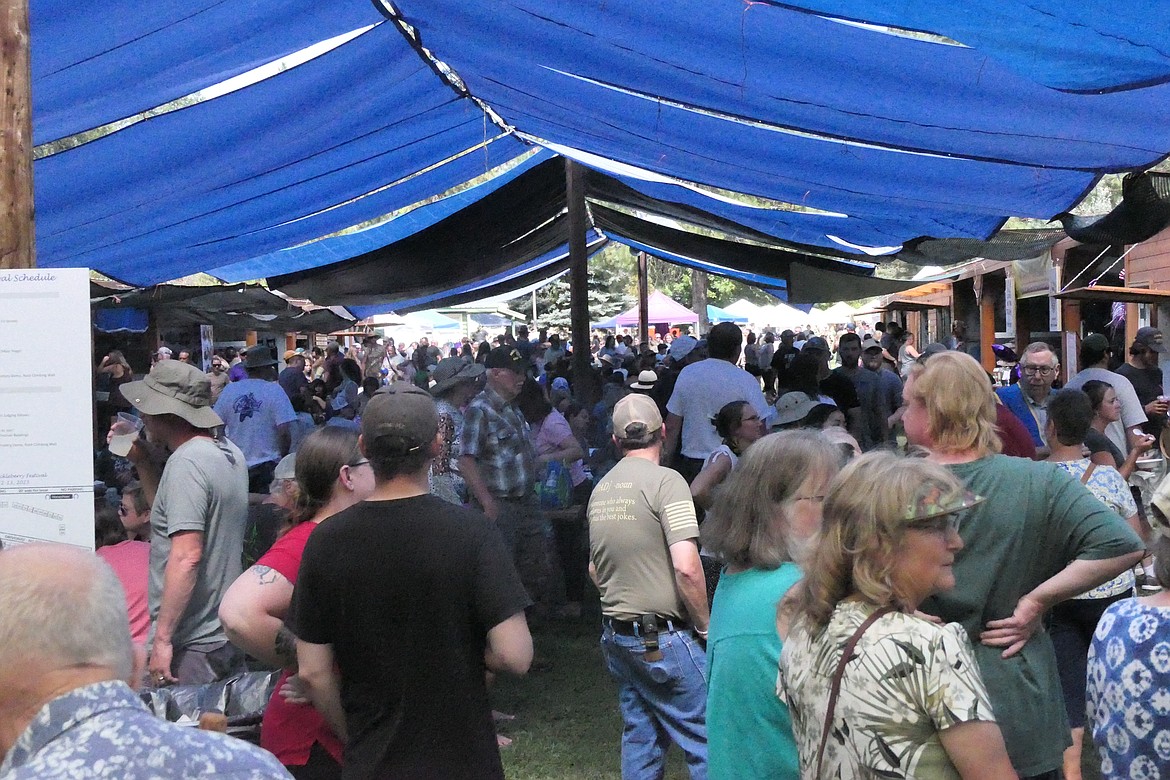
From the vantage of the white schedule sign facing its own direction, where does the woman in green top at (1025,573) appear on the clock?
The woman in green top is roughly at 10 o'clock from the white schedule sign.

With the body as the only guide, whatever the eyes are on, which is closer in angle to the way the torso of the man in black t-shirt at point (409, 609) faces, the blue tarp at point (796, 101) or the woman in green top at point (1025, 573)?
the blue tarp

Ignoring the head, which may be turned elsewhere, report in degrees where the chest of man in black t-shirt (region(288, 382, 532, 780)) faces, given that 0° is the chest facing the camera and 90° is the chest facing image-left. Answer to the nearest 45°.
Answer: approximately 180°

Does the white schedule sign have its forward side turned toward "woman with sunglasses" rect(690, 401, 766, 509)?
no

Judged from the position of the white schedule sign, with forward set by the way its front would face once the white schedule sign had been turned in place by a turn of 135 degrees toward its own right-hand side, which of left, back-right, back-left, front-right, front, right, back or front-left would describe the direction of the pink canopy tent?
right

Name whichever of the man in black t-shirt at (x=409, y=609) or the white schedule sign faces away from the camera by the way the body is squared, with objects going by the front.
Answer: the man in black t-shirt

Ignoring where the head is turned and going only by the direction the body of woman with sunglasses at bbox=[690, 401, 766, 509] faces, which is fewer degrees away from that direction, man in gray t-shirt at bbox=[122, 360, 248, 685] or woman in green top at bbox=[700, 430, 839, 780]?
the woman in green top

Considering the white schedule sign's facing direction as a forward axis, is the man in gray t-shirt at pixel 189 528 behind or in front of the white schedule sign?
behind

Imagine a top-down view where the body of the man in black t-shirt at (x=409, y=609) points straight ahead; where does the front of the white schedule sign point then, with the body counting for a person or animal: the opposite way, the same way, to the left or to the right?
the opposite way

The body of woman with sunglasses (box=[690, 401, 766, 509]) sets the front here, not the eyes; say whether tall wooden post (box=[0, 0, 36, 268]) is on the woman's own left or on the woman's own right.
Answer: on the woman's own right

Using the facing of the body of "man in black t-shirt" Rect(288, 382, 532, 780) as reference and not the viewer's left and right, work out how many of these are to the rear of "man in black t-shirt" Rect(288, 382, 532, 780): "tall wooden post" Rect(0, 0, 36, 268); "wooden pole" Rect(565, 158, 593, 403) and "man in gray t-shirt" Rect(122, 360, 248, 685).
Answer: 0

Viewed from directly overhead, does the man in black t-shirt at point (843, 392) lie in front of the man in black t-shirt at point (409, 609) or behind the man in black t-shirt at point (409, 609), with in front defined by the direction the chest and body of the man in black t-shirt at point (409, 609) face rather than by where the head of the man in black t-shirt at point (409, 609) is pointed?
in front

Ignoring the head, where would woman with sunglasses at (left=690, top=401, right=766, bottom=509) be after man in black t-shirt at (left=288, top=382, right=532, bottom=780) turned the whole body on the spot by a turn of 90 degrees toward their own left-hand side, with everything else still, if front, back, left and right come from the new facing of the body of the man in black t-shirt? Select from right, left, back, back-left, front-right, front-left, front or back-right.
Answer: back-right

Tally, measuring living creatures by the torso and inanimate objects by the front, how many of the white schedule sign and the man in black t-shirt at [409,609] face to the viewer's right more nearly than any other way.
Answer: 0

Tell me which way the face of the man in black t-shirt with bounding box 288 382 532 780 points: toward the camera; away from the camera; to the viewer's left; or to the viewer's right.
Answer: away from the camera

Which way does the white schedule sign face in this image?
toward the camera
